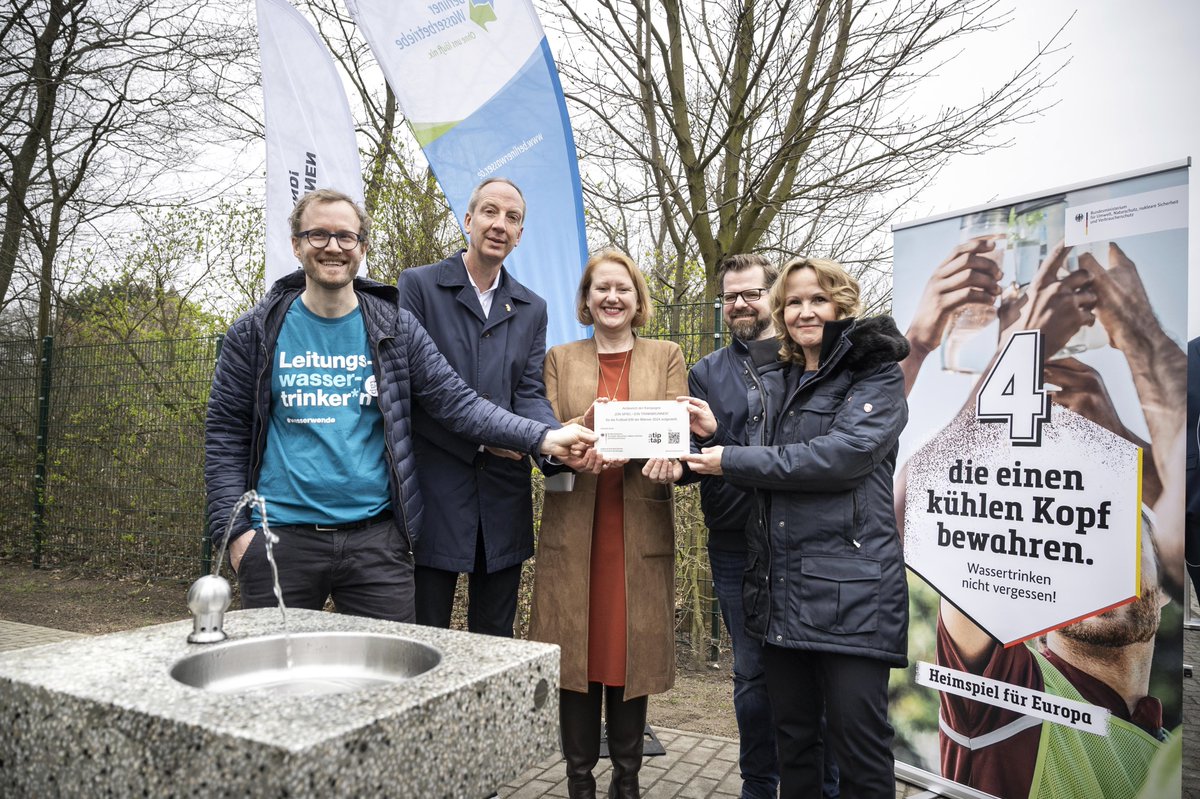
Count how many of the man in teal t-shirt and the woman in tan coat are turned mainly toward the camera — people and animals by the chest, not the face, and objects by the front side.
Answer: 2

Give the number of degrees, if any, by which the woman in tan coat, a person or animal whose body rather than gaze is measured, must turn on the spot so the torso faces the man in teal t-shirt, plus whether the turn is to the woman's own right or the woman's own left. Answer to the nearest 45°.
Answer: approximately 45° to the woman's own right

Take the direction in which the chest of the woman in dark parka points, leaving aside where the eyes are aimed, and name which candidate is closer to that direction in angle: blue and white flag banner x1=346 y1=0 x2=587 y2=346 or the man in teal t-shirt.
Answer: the man in teal t-shirt

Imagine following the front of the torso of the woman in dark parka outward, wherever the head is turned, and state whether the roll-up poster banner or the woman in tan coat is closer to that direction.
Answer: the woman in tan coat

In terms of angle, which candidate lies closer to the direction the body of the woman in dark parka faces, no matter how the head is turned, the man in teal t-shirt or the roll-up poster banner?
the man in teal t-shirt

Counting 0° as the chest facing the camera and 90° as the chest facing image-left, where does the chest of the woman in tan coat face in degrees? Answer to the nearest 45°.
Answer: approximately 0°

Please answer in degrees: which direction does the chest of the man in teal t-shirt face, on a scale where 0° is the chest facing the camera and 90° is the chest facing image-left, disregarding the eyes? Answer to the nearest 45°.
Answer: approximately 0°

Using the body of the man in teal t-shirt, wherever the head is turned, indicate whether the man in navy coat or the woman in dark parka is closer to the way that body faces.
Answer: the woman in dark parka

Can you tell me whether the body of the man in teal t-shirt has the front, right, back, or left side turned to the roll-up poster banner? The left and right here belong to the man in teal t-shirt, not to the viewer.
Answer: left

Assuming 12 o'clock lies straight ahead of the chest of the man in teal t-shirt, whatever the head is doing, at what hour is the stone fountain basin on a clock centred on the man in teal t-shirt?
The stone fountain basin is roughly at 12 o'clock from the man in teal t-shirt.

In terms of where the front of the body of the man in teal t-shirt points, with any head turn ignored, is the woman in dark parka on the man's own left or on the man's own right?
on the man's own left
